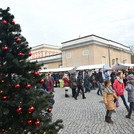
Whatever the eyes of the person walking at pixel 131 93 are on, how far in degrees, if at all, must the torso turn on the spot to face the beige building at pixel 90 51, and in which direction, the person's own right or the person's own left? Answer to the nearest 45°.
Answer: approximately 90° to the person's own right

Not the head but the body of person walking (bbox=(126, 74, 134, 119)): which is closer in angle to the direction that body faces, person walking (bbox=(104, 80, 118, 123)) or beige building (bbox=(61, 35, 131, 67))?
the person walking

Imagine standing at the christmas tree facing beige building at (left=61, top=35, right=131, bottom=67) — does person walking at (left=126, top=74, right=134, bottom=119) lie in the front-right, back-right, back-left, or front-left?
front-right

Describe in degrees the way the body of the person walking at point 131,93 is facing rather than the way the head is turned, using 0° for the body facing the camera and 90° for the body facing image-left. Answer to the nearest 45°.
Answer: approximately 90°

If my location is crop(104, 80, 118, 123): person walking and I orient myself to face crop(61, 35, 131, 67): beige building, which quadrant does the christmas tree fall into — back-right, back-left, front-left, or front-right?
back-left
